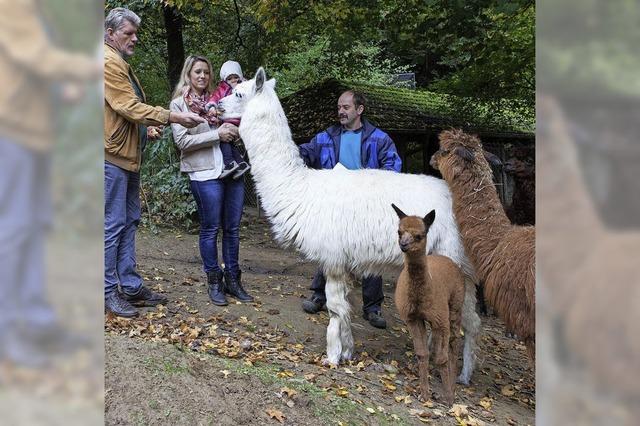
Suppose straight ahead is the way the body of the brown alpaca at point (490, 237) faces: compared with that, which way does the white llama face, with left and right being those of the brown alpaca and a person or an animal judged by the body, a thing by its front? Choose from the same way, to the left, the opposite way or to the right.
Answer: the same way

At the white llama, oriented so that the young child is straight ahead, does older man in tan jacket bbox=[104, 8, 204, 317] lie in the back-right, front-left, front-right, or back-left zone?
front-left

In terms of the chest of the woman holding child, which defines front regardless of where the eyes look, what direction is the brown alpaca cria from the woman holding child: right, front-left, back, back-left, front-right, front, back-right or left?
front

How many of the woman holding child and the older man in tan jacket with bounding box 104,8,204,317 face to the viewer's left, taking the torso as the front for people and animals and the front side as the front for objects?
0

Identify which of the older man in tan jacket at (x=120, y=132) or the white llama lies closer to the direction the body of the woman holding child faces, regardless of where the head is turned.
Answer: the white llama

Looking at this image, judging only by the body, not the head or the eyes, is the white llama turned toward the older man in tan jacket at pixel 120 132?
yes

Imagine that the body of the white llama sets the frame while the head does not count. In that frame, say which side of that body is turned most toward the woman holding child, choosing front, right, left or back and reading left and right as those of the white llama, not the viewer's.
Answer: front

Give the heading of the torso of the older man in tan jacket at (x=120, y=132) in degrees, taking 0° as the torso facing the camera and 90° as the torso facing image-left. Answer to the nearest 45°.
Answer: approximately 270°

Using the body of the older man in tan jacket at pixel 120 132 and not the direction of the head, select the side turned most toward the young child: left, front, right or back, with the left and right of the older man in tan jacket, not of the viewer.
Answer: front

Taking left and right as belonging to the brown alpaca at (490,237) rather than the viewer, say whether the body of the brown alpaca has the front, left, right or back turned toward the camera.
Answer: left

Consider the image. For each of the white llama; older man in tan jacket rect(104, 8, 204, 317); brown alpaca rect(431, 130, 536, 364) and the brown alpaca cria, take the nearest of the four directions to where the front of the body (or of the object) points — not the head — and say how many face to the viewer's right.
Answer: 1

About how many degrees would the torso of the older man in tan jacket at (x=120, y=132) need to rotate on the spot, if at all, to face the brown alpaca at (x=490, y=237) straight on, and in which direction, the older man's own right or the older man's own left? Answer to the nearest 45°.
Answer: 0° — they already face it

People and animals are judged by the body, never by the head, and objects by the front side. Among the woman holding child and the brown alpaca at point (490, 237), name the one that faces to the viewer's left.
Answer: the brown alpaca

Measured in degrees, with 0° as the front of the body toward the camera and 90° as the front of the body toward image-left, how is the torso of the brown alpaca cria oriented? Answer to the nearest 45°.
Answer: approximately 45°

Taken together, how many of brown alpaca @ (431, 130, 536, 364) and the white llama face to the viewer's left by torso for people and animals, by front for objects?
2

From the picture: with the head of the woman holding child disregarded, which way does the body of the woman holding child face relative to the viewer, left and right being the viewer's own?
facing the viewer and to the right of the viewer

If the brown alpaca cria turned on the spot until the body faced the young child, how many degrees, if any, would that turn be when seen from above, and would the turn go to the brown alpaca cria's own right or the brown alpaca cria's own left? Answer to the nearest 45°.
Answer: approximately 90° to the brown alpaca cria's own right

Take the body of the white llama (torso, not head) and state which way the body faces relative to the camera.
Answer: to the viewer's left
